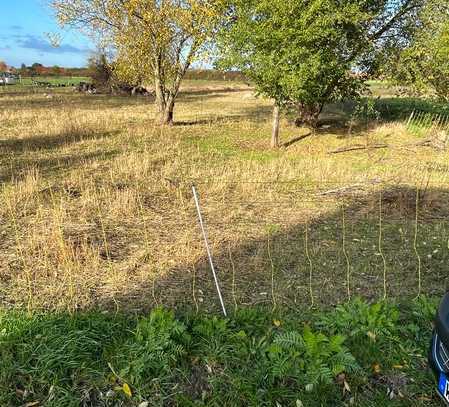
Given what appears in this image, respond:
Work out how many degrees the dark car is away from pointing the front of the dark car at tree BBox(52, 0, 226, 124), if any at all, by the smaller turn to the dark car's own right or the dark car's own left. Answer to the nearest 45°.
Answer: approximately 90° to the dark car's own right

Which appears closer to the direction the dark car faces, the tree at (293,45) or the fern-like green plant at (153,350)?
the fern-like green plant

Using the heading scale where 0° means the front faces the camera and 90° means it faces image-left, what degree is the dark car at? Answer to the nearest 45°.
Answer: approximately 45°

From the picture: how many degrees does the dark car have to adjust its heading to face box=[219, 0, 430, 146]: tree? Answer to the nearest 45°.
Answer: approximately 90° to its right

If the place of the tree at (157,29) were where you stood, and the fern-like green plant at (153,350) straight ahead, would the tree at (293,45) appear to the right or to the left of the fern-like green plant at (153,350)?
left

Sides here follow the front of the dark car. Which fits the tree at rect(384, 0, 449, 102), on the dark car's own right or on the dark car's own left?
on the dark car's own right

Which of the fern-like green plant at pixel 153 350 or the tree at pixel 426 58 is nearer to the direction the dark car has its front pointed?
the fern-like green plant

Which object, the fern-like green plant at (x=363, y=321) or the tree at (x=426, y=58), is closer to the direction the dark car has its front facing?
the fern-like green plant

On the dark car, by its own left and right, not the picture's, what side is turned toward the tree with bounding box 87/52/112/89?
right
